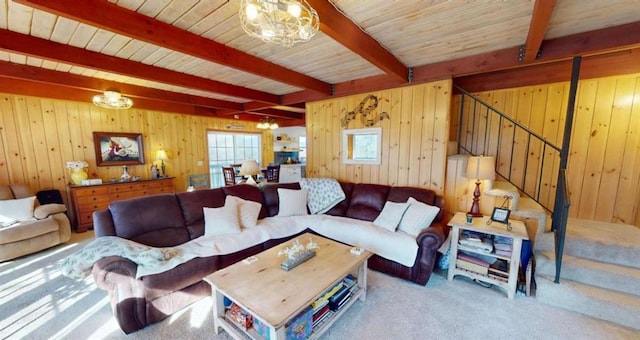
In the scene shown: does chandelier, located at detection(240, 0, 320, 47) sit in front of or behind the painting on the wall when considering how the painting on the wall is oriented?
in front

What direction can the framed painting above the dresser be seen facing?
toward the camera

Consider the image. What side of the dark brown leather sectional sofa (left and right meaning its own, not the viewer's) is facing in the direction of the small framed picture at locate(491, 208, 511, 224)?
left

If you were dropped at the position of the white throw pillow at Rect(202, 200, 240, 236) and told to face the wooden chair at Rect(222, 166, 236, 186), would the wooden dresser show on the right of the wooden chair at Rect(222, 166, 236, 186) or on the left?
left

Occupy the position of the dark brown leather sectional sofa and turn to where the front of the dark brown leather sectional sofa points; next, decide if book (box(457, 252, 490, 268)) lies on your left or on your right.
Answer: on your left

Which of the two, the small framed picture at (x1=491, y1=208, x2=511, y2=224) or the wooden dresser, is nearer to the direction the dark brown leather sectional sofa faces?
the small framed picture

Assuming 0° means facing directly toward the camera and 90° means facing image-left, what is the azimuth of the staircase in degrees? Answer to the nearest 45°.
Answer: approximately 45°

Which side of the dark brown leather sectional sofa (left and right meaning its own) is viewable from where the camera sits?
front

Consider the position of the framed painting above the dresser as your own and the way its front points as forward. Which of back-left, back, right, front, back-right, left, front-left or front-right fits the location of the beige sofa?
front-right

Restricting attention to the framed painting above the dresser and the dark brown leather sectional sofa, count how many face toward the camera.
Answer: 2

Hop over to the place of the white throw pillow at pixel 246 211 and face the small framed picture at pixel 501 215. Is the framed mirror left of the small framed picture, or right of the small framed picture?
left

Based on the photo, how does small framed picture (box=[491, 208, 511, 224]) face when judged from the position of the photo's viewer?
facing the viewer and to the left of the viewer
